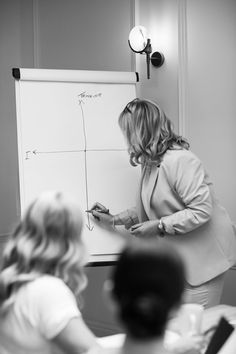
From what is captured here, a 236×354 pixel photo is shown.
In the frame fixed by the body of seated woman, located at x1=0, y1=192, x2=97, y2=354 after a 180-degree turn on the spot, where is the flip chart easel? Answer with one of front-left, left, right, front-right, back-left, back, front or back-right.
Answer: back-right

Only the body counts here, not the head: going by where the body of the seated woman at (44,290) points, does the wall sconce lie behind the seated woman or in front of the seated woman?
in front

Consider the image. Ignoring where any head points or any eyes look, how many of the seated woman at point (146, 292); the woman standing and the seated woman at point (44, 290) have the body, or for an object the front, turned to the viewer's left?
1

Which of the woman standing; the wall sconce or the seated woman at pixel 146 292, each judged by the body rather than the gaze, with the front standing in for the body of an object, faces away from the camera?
the seated woman

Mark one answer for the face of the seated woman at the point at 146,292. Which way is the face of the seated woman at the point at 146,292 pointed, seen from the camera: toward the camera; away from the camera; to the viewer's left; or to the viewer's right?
away from the camera

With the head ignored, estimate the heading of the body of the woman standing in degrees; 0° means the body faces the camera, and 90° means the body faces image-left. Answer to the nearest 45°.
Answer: approximately 90°

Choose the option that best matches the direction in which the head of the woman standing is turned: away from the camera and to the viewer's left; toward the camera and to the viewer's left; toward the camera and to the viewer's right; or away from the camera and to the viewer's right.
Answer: away from the camera and to the viewer's left

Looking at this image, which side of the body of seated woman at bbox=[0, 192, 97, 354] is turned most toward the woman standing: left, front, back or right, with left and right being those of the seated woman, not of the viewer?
front

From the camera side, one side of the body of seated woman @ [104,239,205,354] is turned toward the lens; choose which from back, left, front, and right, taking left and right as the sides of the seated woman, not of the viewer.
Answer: back

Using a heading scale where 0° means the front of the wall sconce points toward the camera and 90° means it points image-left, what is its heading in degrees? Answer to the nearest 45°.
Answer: approximately 45°

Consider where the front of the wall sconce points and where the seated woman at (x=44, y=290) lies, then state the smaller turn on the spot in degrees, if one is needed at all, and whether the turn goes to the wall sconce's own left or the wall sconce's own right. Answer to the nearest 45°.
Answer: approximately 45° to the wall sconce's own left

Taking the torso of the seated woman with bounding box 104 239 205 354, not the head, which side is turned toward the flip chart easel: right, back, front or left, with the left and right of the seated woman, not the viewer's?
front

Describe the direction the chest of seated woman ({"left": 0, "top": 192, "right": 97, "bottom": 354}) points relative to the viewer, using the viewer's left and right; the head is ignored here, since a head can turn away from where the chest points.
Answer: facing away from the viewer and to the right of the viewer

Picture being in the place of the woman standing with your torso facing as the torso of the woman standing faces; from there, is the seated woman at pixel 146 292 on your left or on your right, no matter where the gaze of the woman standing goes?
on your left
